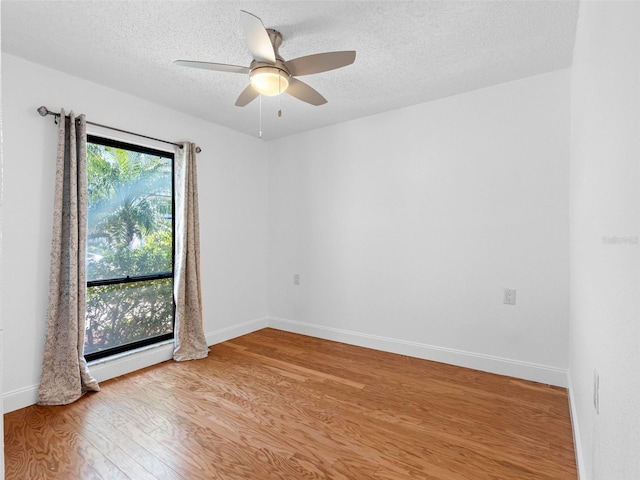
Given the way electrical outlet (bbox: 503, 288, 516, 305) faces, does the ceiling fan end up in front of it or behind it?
in front

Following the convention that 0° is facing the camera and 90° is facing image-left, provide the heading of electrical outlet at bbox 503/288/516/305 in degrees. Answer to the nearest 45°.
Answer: approximately 0°

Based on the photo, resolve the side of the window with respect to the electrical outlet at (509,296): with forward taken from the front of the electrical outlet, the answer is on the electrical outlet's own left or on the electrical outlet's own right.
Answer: on the electrical outlet's own right

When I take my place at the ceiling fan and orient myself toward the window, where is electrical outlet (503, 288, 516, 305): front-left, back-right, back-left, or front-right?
back-right

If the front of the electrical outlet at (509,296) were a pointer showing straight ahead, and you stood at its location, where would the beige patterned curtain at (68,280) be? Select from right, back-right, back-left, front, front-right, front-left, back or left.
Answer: front-right
